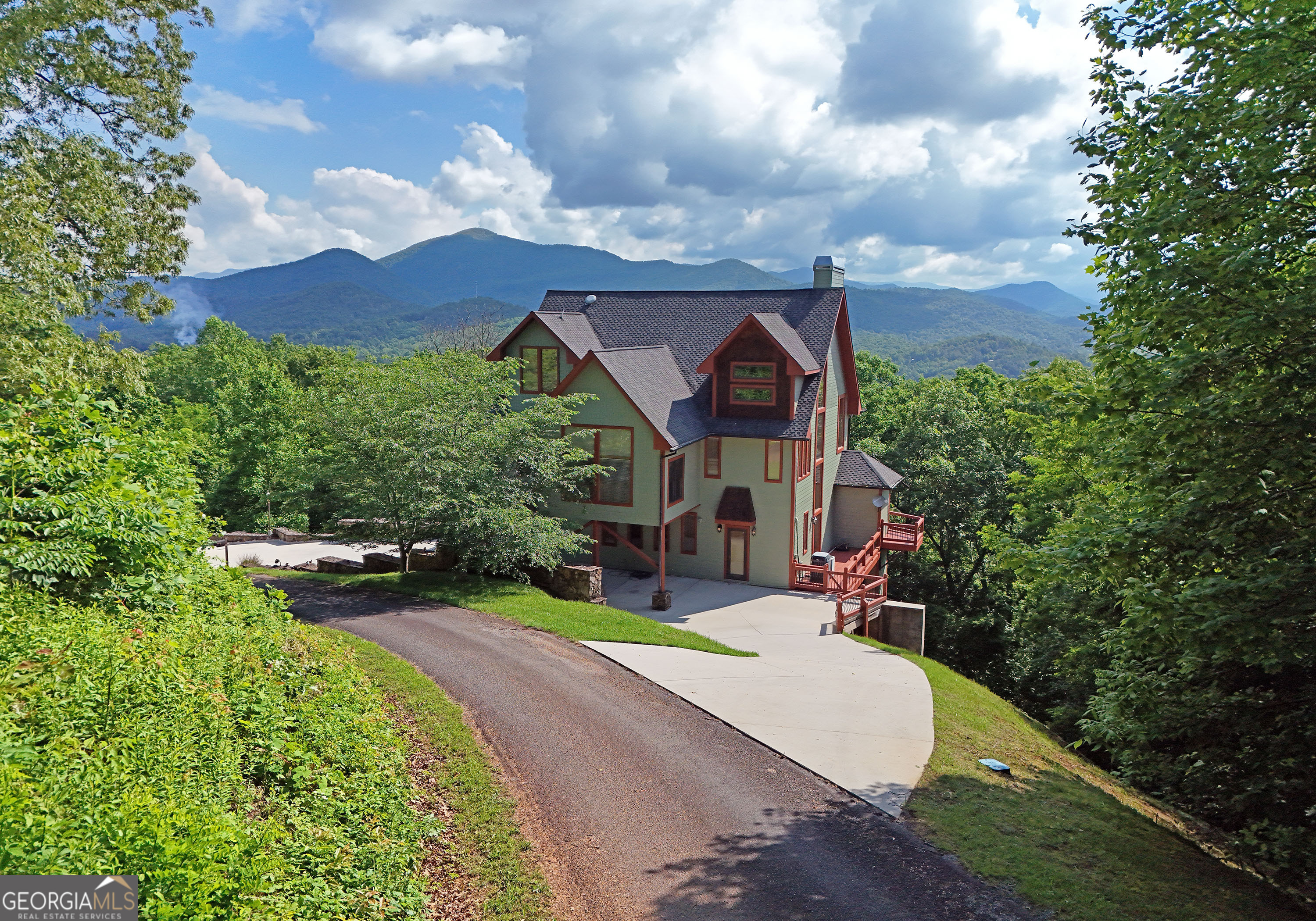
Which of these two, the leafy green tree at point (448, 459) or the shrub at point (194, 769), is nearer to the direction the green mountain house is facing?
the shrub

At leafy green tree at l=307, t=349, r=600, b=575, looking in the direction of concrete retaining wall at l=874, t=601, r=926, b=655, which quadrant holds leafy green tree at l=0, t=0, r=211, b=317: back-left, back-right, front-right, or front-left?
back-right

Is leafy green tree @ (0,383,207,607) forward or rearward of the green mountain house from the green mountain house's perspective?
forward

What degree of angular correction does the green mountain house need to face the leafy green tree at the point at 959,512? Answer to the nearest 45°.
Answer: approximately 135° to its left

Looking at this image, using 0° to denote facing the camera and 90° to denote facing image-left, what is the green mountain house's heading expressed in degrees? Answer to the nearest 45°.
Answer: approximately 0°

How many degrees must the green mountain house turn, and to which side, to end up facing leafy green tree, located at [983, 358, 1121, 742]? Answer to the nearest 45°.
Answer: approximately 45° to its left

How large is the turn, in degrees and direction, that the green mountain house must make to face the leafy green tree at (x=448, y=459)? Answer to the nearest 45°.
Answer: approximately 45° to its right

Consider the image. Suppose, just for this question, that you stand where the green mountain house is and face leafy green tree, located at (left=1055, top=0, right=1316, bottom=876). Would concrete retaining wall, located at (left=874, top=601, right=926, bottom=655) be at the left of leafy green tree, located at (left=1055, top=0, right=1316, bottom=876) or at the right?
left

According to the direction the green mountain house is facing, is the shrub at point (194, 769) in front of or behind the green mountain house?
in front

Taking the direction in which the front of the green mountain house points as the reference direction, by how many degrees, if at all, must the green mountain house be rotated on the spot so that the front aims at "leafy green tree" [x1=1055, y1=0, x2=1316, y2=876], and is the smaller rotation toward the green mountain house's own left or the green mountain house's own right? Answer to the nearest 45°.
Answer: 0° — it already faces it

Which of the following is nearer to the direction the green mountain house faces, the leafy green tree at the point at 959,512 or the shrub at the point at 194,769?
the shrub

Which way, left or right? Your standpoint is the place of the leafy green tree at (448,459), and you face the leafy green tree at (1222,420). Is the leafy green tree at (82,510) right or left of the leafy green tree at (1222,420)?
right
